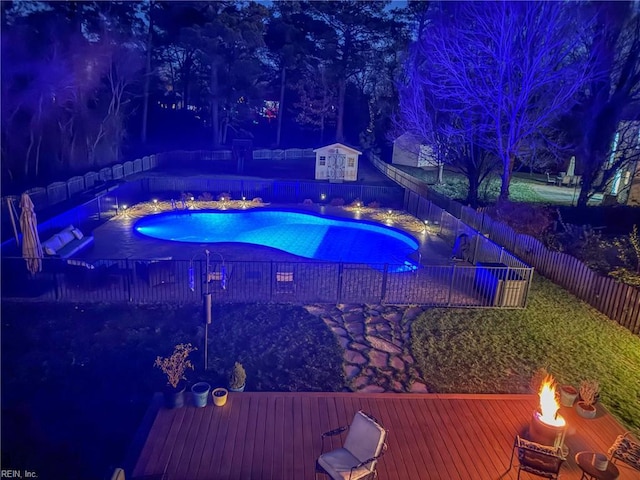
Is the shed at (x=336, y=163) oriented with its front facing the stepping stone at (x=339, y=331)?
yes

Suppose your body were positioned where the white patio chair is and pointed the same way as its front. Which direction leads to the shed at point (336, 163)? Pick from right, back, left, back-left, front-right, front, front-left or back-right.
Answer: back-right

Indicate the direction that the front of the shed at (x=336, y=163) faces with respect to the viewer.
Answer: facing the viewer

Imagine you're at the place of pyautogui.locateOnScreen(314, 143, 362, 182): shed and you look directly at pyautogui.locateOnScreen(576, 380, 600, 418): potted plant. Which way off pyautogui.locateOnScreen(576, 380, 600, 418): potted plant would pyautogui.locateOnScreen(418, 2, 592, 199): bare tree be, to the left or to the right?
left

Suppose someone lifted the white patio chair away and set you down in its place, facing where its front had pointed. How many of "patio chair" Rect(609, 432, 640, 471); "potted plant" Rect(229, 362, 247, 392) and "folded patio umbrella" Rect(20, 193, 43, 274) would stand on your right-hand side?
2

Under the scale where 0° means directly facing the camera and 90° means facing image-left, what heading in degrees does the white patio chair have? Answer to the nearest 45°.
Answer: approximately 45°

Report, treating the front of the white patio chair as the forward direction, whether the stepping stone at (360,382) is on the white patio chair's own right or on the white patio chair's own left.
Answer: on the white patio chair's own right

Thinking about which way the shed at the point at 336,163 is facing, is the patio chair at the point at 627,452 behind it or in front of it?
in front

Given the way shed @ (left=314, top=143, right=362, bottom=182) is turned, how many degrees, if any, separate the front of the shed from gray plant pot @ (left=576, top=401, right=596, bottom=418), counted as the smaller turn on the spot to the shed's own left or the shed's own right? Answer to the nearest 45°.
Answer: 0° — it already faces it

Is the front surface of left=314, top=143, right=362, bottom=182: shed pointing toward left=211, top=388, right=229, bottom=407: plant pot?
yes

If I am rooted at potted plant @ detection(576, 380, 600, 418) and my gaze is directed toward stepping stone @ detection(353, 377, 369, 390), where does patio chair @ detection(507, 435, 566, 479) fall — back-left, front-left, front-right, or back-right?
front-left

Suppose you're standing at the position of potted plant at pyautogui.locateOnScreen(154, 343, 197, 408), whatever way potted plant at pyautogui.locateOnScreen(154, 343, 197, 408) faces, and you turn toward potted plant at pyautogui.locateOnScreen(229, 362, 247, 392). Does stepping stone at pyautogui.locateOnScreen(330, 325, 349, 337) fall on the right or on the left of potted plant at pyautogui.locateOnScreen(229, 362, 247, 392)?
left

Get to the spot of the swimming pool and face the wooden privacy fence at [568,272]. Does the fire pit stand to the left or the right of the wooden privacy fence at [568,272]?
right

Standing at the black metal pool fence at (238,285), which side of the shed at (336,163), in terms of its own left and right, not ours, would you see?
front

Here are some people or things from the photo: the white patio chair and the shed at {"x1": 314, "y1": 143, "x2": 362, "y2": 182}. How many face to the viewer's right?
0

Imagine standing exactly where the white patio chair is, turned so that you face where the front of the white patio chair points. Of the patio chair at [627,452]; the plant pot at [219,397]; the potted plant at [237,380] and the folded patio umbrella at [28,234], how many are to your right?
3

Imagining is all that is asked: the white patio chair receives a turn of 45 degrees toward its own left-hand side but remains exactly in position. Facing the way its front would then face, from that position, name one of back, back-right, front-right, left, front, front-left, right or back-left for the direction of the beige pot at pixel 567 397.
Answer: back-left

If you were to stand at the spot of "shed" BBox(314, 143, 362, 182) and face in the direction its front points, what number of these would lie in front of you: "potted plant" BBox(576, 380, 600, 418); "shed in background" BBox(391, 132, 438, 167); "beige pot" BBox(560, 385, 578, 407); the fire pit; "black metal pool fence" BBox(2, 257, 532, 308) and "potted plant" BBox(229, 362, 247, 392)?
5

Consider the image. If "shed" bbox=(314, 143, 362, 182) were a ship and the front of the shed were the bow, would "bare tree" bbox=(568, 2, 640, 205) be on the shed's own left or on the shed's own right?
on the shed's own left

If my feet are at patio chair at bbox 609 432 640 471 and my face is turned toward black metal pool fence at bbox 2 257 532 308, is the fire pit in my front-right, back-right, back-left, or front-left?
front-left
